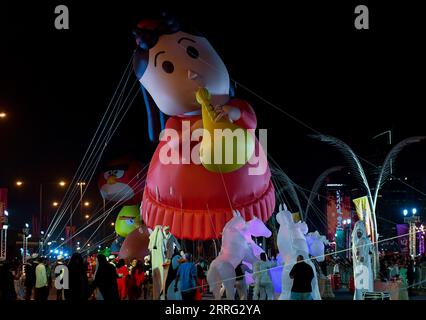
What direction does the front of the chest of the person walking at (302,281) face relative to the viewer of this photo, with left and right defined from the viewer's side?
facing away from the viewer

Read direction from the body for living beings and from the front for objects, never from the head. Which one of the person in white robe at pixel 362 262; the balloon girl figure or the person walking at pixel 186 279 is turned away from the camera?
the person walking

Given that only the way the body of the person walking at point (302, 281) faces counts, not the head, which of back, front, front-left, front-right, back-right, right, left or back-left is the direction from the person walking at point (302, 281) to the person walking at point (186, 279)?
front-left

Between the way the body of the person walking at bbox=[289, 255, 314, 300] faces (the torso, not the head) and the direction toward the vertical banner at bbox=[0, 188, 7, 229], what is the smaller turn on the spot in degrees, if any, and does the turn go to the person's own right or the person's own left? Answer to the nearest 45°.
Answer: approximately 45° to the person's own left

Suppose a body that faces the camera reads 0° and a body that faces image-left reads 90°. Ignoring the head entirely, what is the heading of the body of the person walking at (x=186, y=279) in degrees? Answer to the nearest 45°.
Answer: approximately 180°

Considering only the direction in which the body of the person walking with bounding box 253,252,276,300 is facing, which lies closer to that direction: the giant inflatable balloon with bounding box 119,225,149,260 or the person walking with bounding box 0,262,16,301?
the giant inflatable balloon

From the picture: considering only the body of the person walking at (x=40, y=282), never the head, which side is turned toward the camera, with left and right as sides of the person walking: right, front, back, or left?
back

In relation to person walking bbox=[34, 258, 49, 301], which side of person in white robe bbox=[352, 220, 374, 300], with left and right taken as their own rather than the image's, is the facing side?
right

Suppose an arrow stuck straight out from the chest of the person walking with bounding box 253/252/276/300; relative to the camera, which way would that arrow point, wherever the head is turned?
away from the camera
